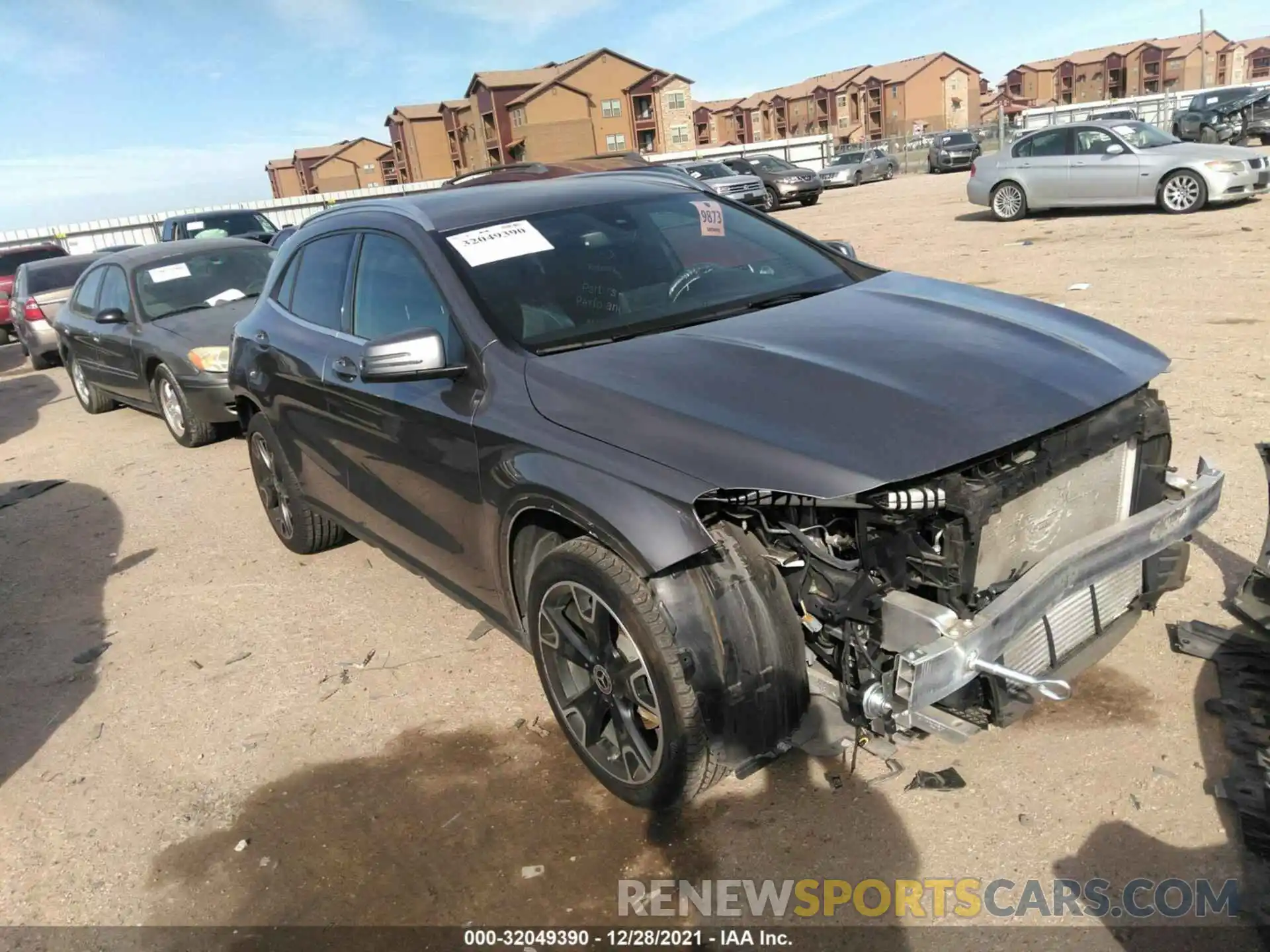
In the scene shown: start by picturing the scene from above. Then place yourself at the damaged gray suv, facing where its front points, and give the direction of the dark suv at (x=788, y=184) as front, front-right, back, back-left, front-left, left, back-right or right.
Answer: back-left

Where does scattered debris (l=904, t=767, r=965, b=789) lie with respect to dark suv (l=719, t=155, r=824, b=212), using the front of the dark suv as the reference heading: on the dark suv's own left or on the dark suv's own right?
on the dark suv's own right

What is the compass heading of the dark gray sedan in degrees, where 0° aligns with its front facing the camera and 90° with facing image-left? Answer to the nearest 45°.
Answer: approximately 315°

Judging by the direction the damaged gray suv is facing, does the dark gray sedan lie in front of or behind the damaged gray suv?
behind

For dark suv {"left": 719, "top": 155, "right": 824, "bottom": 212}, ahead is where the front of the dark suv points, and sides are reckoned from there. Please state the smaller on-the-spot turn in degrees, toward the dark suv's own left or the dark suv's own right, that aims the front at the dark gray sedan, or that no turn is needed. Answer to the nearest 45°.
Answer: approximately 45° to the dark suv's own right

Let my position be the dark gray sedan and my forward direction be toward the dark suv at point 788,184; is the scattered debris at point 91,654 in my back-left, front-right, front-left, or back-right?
back-right

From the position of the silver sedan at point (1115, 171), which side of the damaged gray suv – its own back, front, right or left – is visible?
left

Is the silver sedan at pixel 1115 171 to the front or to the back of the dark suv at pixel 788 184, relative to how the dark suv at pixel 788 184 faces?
to the front

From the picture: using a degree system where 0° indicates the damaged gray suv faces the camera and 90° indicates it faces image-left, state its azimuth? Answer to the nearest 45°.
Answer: approximately 315°

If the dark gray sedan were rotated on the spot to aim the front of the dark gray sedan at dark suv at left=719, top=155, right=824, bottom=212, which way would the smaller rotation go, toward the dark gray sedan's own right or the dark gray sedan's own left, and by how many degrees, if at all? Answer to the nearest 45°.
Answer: approximately 90° to the dark gray sedan's own left

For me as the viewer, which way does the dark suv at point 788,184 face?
facing the viewer and to the right of the viewer

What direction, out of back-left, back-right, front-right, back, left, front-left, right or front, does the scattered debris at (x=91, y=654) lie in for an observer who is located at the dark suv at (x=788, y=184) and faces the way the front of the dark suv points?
front-right

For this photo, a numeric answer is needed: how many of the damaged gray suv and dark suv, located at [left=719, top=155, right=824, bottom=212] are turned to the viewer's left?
0
